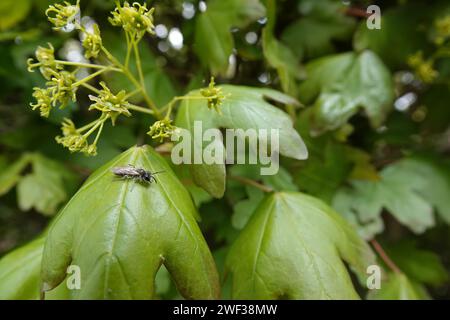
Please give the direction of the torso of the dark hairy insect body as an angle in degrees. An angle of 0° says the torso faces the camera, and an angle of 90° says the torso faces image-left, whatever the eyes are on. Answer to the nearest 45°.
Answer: approximately 270°

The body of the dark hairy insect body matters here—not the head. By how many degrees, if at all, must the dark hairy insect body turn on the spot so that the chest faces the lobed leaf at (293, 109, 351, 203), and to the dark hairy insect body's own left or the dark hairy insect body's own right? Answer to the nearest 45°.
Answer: approximately 45° to the dark hairy insect body's own left
